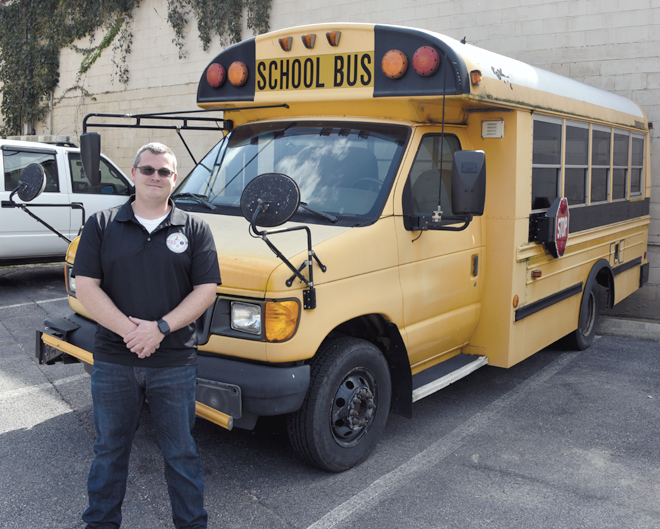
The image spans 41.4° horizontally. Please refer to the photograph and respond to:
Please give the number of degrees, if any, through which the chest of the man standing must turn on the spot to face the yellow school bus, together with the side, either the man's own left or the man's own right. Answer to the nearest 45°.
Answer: approximately 135° to the man's own left

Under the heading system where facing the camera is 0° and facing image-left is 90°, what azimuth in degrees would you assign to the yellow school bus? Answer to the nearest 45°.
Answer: approximately 45°

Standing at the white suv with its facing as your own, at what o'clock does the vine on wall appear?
The vine on wall is roughly at 9 o'clock from the white suv.

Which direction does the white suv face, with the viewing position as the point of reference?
facing to the right of the viewer

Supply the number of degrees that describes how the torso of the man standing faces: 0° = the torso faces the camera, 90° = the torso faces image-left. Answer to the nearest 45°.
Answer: approximately 0°

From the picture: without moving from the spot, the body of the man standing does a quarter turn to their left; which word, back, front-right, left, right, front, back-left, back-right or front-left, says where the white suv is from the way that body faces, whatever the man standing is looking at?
left

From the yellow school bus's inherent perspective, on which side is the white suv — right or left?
on its right

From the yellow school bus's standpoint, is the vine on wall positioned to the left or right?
on its right

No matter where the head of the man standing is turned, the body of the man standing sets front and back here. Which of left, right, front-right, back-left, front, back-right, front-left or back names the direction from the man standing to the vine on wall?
back
